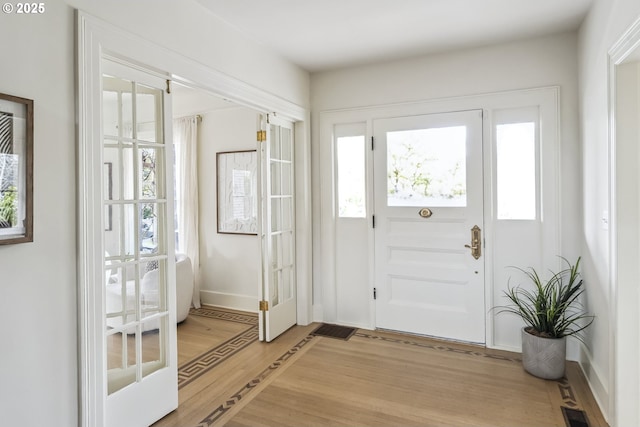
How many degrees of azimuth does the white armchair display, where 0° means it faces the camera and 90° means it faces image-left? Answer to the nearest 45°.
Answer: approximately 45°

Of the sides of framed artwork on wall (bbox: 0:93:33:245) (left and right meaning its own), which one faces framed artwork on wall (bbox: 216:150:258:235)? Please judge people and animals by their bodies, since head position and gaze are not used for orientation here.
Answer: left

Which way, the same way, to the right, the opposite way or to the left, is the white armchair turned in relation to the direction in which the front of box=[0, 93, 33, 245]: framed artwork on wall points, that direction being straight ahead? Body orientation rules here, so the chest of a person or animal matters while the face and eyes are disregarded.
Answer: the opposite way

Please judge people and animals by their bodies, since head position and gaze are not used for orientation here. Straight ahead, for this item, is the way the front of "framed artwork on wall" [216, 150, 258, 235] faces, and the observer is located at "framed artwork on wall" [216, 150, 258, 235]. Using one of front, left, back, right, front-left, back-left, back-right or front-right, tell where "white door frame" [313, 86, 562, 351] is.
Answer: left

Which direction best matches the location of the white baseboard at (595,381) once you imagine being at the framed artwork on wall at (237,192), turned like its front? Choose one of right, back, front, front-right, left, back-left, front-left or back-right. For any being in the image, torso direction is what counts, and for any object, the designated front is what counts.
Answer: left

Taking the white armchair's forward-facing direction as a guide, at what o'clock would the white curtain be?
The white curtain is roughly at 5 o'clock from the white armchair.

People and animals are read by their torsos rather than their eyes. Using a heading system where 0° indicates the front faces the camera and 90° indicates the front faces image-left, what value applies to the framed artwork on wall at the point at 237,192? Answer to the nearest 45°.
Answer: approximately 45°

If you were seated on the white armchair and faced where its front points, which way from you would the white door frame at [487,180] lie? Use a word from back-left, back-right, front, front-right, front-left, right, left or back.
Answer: back-left
